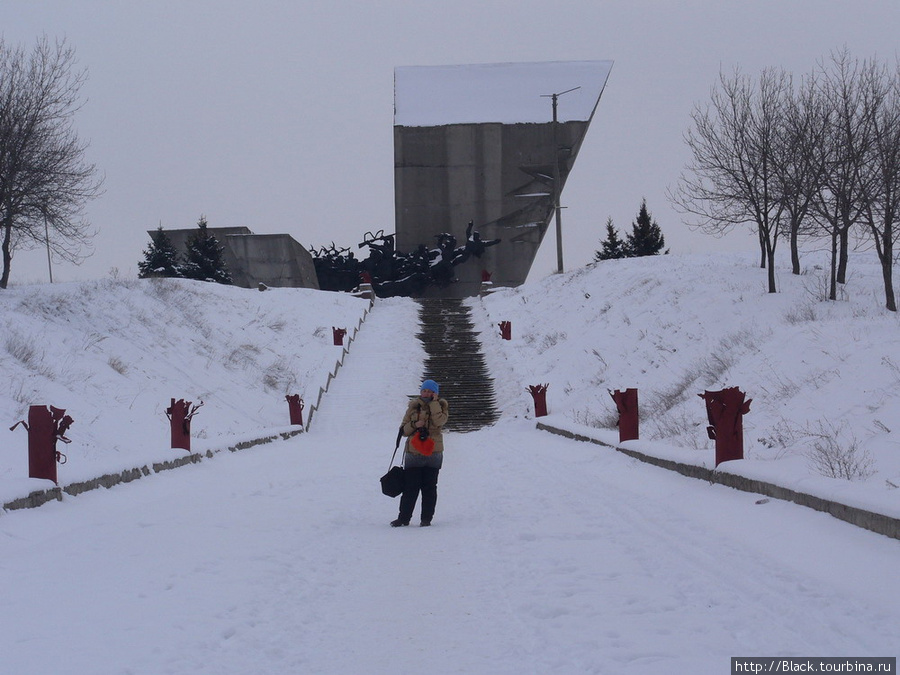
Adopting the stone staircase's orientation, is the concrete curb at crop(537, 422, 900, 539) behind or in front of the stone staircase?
in front

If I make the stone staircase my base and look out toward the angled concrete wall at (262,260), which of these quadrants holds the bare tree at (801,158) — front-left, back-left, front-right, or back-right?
back-right

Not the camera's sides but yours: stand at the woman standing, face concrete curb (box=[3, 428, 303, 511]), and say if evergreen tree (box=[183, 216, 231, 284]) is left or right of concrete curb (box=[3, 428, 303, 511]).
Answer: right

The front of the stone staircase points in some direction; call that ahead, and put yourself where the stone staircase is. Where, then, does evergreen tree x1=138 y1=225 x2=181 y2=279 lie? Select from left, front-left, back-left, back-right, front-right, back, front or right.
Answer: back-right

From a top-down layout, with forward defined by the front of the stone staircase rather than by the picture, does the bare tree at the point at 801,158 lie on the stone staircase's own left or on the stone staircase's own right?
on the stone staircase's own left

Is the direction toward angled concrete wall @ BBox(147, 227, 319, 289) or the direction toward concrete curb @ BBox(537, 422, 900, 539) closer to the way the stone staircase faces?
the concrete curb

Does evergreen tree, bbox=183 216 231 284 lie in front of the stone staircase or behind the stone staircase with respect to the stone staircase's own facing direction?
behind

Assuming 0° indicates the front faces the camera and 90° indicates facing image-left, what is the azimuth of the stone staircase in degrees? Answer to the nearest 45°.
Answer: approximately 0°

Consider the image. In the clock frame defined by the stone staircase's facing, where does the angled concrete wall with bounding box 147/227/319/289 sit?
The angled concrete wall is roughly at 5 o'clock from the stone staircase.
